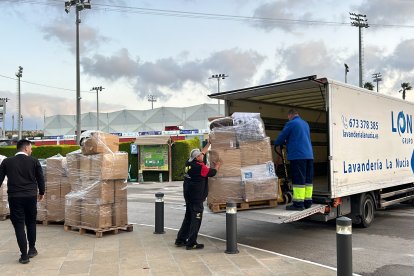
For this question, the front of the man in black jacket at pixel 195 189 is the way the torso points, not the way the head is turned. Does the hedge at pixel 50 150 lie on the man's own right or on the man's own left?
on the man's own left

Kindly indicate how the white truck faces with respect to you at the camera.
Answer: facing away from the viewer and to the right of the viewer

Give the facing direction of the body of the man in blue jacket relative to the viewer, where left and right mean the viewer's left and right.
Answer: facing away from the viewer and to the left of the viewer

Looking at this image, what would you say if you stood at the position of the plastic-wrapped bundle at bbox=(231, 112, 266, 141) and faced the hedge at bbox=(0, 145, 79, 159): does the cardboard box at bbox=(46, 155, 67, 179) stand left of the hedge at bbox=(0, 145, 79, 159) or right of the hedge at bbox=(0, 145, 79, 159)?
left

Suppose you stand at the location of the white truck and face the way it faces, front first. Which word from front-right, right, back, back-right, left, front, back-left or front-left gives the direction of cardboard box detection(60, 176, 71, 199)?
back-left

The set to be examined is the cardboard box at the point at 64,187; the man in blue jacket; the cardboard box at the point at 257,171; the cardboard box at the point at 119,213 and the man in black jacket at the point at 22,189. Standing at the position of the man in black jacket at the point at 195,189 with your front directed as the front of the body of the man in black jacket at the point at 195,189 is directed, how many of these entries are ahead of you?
2

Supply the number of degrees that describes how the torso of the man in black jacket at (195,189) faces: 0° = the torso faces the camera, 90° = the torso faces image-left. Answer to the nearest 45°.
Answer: approximately 270°

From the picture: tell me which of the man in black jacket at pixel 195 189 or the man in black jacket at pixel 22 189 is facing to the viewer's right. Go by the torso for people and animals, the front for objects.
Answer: the man in black jacket at pixel 195 189
